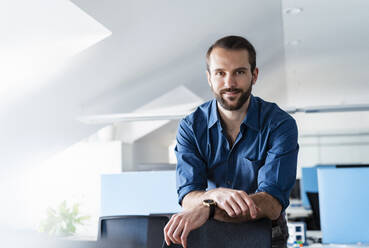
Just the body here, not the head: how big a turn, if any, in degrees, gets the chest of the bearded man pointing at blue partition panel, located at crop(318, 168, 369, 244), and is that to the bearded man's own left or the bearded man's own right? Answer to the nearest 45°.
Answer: approximately 135° to the bearded man's own left

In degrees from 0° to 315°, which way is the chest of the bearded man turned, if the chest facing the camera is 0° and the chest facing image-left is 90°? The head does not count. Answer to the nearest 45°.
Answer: approximately 0°

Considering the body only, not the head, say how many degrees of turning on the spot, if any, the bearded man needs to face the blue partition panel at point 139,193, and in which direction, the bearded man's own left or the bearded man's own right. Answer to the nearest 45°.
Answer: approximately 135° to the bearded man's own right

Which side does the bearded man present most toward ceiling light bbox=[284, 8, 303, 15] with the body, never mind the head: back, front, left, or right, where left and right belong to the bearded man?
back

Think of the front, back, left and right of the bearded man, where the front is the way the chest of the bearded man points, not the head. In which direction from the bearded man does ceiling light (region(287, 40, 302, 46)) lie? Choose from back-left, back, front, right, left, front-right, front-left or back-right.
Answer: back

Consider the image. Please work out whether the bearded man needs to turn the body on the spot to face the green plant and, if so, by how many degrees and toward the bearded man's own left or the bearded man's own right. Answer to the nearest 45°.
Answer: approximately 135° to the bearded man's own right
